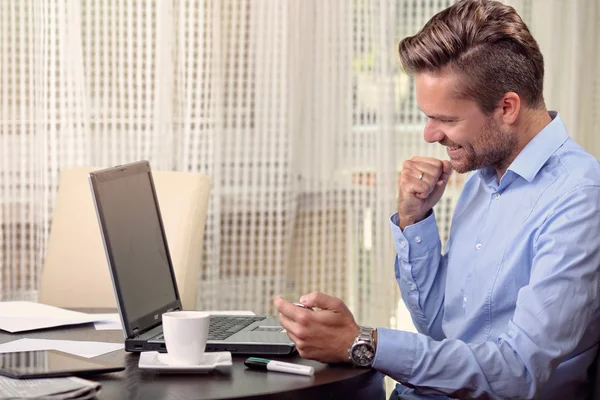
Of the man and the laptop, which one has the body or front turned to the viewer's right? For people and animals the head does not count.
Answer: the laptop

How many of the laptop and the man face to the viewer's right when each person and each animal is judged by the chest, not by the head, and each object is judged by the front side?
1

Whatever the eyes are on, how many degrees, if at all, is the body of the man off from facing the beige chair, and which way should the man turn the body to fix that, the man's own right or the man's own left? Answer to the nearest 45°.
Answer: approximately 90° to the man's own right

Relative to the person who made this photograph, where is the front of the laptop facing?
facing to the right of the viewer

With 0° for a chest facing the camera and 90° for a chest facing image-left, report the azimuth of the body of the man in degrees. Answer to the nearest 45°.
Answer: approximately 45°

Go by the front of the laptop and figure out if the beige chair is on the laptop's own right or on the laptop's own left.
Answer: on the laptop's own left

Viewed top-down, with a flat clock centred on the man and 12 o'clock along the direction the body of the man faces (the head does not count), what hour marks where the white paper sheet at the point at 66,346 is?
The white paper sheet is roughly at 1 o'clock from the man.
